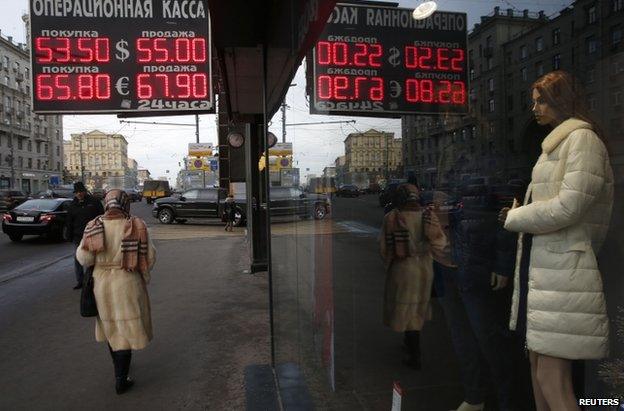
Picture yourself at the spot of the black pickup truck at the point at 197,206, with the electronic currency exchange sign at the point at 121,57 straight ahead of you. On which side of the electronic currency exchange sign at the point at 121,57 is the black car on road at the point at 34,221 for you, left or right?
right

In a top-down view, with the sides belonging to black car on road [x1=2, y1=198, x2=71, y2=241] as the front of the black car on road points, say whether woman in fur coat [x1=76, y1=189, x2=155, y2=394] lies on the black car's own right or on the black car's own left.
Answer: on the black car's own right

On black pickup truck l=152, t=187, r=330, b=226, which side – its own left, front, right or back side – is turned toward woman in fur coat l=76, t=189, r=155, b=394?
left

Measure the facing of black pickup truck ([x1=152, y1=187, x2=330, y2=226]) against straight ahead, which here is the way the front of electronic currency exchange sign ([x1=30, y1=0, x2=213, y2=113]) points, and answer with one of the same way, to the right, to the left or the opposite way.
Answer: to the right

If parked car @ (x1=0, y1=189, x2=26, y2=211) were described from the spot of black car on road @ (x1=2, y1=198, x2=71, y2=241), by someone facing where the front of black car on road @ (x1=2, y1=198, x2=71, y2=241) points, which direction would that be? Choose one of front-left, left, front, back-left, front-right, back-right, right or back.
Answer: front-left

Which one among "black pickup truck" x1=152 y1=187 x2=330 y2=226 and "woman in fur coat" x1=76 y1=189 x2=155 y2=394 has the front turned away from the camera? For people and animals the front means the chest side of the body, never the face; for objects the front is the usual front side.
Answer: the woman in fur coat

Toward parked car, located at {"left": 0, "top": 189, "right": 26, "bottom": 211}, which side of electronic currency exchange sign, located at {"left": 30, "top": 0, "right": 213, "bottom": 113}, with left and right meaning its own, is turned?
back

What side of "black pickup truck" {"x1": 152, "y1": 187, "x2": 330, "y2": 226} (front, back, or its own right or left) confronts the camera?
left

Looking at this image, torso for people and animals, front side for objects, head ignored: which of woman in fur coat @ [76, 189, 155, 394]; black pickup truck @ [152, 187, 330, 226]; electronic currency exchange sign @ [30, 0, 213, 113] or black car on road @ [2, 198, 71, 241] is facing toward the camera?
the electronic currency exchange sign

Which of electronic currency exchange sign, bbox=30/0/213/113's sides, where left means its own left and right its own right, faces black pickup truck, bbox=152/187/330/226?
back

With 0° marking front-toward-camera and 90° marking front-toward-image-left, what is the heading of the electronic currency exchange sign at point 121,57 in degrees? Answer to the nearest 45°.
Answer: approximately 0°

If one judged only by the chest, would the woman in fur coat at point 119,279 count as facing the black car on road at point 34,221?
yes

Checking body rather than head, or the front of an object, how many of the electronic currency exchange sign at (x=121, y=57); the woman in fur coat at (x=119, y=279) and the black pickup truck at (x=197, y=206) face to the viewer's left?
1

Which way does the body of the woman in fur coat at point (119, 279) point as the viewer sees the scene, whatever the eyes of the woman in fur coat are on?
away from the camera
